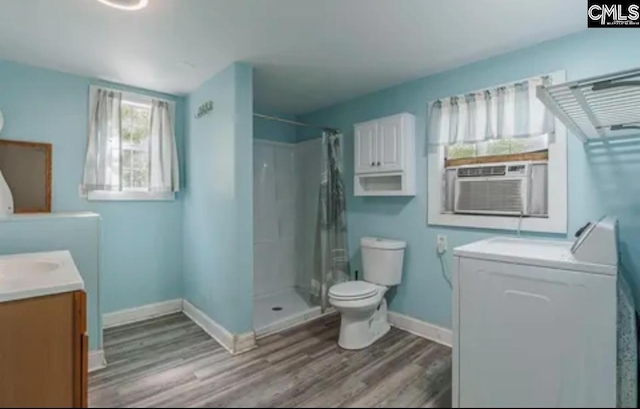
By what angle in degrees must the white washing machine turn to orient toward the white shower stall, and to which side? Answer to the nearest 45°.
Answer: approximately 45° to its right

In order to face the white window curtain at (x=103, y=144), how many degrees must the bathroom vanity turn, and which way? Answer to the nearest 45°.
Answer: approximately 90° to its left

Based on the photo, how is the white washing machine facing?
to the viewer's left

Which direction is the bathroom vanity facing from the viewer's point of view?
to the viewer's right

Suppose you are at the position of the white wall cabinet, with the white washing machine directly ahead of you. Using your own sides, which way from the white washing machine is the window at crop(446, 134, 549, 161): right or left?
left
